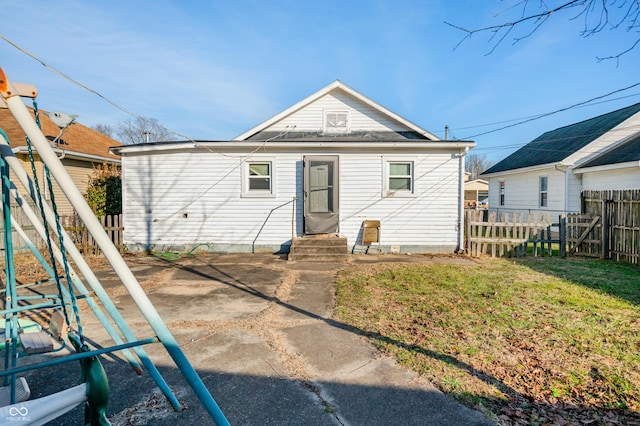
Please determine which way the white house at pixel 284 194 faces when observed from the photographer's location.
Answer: facing the viewer

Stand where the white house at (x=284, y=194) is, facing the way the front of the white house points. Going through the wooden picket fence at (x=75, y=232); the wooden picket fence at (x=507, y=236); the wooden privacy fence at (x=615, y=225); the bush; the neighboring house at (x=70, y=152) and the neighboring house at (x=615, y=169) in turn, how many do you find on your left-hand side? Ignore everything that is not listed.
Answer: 3

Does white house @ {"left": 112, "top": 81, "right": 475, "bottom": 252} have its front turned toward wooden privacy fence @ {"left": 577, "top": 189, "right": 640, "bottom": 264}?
no

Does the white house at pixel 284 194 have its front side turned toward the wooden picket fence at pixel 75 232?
no

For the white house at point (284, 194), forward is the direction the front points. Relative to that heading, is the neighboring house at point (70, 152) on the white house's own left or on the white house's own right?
on the white house's own right

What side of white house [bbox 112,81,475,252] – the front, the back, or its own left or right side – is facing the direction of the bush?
right

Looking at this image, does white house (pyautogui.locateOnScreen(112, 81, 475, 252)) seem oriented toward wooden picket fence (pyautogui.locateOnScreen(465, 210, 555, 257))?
no

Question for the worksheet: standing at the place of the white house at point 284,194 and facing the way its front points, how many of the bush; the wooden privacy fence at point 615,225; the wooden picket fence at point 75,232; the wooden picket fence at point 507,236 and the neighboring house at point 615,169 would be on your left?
3
